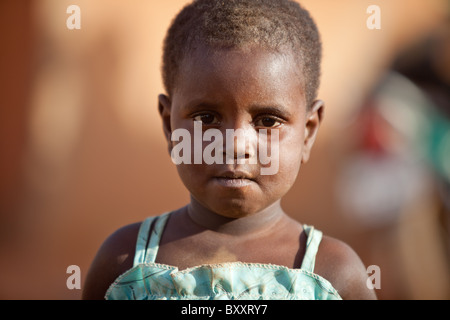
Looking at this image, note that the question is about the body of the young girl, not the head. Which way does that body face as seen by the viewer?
toward the camera

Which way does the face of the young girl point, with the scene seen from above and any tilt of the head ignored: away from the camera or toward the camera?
toward the camera
